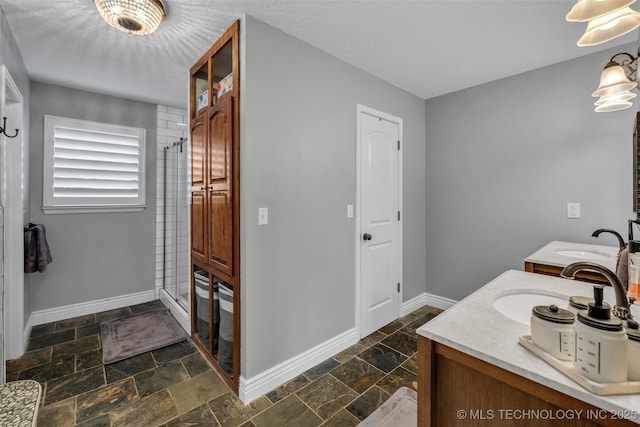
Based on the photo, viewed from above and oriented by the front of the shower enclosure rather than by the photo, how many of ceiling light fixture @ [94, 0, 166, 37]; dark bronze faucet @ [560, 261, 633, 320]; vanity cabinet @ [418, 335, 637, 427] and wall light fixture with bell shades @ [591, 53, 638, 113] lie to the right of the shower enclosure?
0

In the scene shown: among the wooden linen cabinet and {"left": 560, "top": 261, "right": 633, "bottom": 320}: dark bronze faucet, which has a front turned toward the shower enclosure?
the dark bronze faucet

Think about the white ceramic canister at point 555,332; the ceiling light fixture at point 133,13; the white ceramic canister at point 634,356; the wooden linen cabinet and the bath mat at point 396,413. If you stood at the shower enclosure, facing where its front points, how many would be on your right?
0

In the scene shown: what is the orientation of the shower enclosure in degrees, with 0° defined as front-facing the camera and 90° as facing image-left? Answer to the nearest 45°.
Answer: approximately 90°

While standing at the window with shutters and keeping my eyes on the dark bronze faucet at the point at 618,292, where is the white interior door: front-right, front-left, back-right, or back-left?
front-left

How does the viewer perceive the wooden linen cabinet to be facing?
facing the viewer and to the left of the viewer

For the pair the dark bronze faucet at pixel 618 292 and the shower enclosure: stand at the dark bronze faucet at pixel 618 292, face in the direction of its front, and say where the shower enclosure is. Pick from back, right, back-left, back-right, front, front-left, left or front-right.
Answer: front

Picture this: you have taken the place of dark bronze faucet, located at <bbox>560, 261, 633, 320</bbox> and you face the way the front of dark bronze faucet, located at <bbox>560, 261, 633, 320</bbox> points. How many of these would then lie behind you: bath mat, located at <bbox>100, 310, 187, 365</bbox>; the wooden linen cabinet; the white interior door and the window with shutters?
0

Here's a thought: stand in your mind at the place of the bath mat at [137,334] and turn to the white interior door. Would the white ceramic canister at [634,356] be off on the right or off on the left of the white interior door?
right

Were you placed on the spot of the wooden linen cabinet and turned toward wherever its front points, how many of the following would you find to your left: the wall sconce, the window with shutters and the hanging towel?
1

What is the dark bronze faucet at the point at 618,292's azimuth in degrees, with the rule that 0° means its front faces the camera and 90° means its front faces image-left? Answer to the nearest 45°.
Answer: approximately 90°

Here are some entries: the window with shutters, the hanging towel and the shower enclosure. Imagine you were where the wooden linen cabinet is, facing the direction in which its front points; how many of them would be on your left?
0

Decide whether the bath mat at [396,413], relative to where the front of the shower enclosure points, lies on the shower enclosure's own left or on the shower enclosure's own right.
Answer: on the shower enclosure's own left
